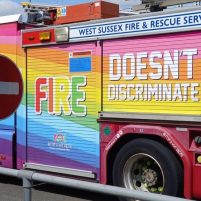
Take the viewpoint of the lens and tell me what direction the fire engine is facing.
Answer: facing away from the viewer and to the left of the viewer

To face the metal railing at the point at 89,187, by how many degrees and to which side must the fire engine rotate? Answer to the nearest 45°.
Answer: approximately 135° to its left
